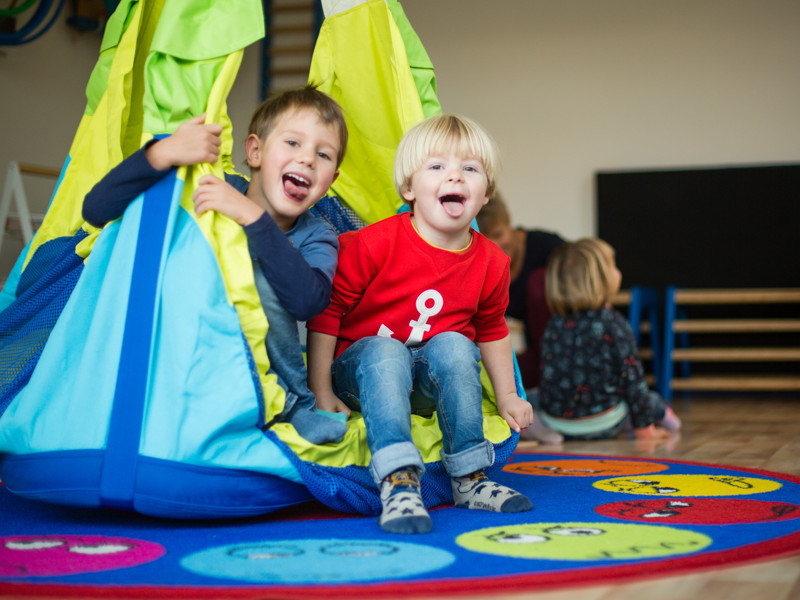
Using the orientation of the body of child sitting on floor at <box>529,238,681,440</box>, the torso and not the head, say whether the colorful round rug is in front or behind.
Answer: behind

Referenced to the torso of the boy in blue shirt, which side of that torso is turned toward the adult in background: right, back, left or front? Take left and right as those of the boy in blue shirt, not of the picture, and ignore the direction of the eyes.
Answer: back

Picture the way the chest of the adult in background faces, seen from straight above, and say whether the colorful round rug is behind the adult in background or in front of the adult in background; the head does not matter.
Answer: in front

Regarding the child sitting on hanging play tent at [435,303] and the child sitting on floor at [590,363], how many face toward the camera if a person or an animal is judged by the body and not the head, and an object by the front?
1

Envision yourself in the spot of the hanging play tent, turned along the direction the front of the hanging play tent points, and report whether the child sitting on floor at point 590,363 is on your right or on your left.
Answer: on your left

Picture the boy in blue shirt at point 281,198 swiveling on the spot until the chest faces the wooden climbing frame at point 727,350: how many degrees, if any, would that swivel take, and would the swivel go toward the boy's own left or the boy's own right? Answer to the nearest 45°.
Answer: approximately 90° to the boy's own left

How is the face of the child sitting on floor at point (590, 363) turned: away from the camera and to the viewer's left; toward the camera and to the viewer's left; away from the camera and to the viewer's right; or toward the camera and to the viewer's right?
away from the camera and to the viewer's right
